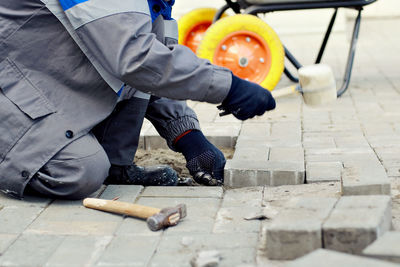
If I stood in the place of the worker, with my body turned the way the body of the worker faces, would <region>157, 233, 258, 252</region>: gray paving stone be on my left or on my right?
on my right

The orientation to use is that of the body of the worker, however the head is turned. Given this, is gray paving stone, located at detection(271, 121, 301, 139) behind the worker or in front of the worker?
in front

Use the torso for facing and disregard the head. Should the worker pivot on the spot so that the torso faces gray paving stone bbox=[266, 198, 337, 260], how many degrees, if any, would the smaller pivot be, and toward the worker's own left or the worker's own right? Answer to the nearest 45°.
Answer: approximately 45° to the worker's own right

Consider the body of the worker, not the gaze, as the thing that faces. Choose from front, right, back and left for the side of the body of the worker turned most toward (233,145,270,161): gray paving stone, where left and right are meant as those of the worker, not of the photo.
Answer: front

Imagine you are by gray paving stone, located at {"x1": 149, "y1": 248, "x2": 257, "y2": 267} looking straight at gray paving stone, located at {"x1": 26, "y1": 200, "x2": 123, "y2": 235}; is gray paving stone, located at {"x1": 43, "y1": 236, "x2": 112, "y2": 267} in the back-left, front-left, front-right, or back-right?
front-left

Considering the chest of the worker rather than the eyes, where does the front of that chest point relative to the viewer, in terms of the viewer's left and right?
facing to the right of the viewer

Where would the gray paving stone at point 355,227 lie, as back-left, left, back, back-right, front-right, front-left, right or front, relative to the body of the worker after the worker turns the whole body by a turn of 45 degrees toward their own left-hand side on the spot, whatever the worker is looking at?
right

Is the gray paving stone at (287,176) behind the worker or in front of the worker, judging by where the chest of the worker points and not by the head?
in front

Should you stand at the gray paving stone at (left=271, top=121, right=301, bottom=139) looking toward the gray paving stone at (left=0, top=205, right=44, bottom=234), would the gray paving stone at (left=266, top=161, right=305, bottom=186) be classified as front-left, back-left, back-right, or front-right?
front-left

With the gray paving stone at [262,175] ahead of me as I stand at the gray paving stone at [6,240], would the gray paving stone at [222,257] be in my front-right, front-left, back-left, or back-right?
front-right

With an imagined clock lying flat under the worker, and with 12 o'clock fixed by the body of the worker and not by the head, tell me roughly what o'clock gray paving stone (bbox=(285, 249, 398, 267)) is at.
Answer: The gray paving stone is roughly at 2 o'clock from the worker.

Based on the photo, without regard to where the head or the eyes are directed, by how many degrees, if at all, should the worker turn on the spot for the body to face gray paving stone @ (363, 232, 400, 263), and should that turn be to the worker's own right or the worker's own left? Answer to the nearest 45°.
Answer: approximately 45° to the worker's own right

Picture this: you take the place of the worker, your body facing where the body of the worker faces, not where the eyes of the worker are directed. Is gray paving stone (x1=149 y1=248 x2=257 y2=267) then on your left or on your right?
on your right

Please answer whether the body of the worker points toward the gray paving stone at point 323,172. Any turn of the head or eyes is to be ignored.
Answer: yes
